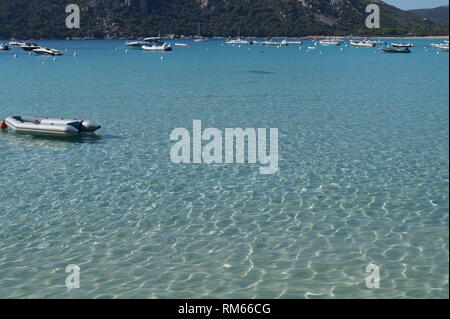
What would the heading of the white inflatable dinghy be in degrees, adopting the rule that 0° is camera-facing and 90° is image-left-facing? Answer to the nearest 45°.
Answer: approximately 90°
